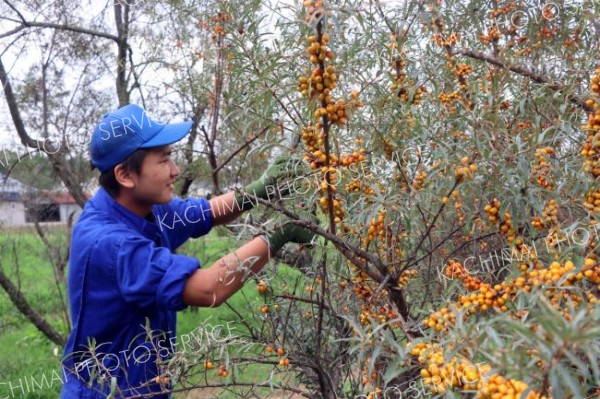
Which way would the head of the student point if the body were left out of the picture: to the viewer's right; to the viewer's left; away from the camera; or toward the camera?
to the viewer's right

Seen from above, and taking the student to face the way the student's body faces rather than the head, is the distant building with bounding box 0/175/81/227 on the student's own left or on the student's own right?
on the student's own left

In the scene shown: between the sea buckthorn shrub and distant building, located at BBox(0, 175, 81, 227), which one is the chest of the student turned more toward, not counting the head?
the sea buckthorn shrub

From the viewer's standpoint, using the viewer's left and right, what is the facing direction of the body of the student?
facing to the right of the viewer
